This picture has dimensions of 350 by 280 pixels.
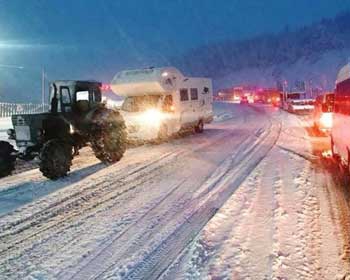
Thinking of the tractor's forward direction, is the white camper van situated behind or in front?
behind

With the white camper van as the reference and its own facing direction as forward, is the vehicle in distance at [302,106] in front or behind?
behind

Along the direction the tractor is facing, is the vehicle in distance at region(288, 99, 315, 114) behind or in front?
behind

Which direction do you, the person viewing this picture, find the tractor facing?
facing the viewer and to the left of the viewer

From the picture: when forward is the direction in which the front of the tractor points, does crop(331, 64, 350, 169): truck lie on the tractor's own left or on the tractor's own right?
on the tractor's own left

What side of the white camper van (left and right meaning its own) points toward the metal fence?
right

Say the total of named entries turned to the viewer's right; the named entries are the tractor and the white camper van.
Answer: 0
